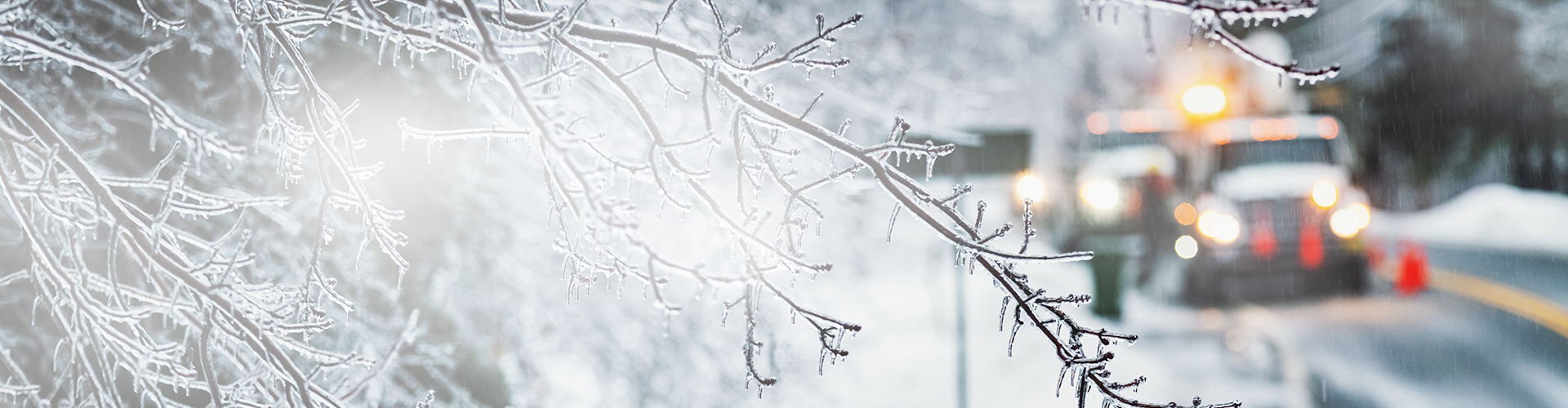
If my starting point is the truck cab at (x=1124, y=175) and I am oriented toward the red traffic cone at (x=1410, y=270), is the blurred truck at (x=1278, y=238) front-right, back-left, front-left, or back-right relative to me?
front-right

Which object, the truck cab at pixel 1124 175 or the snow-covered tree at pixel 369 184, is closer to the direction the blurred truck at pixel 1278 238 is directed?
the snow-covered tree

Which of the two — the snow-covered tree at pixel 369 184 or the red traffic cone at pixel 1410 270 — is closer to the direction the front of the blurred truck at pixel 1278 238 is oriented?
the snow-covered tree

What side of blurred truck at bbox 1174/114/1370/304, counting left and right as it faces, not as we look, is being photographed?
front

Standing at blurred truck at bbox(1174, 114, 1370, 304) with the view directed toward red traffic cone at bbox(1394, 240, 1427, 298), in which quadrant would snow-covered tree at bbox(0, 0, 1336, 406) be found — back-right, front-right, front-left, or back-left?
back-right

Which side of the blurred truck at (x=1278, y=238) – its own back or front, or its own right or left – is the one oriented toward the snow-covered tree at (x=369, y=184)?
front

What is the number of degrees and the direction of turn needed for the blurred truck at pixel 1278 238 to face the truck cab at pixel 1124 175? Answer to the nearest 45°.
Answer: approximately 135° to its right
